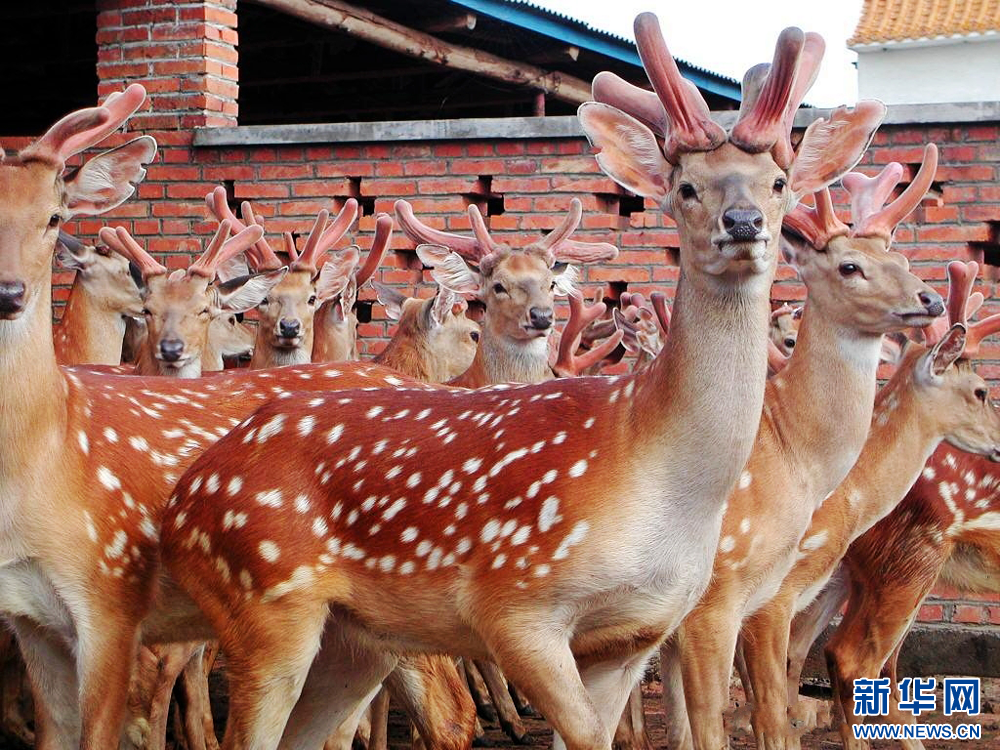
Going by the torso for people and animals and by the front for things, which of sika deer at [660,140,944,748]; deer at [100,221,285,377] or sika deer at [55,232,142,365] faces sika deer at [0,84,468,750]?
the deer

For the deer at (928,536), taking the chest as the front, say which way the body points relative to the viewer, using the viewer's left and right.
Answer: facing to the right of the viewer

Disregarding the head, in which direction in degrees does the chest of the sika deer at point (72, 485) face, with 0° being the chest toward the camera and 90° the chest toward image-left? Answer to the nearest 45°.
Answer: approximately 45°

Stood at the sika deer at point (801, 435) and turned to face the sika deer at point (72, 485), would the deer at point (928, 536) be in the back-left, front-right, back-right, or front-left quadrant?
back-right

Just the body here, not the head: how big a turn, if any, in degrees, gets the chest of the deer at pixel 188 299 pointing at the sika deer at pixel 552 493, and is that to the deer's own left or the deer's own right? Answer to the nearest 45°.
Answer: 0° — it already faces it

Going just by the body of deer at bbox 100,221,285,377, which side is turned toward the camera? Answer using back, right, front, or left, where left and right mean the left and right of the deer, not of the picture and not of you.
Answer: front

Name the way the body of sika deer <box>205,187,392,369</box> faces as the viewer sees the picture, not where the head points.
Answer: toward the camera

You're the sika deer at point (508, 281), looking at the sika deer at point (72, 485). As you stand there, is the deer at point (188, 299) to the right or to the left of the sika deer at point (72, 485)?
right
